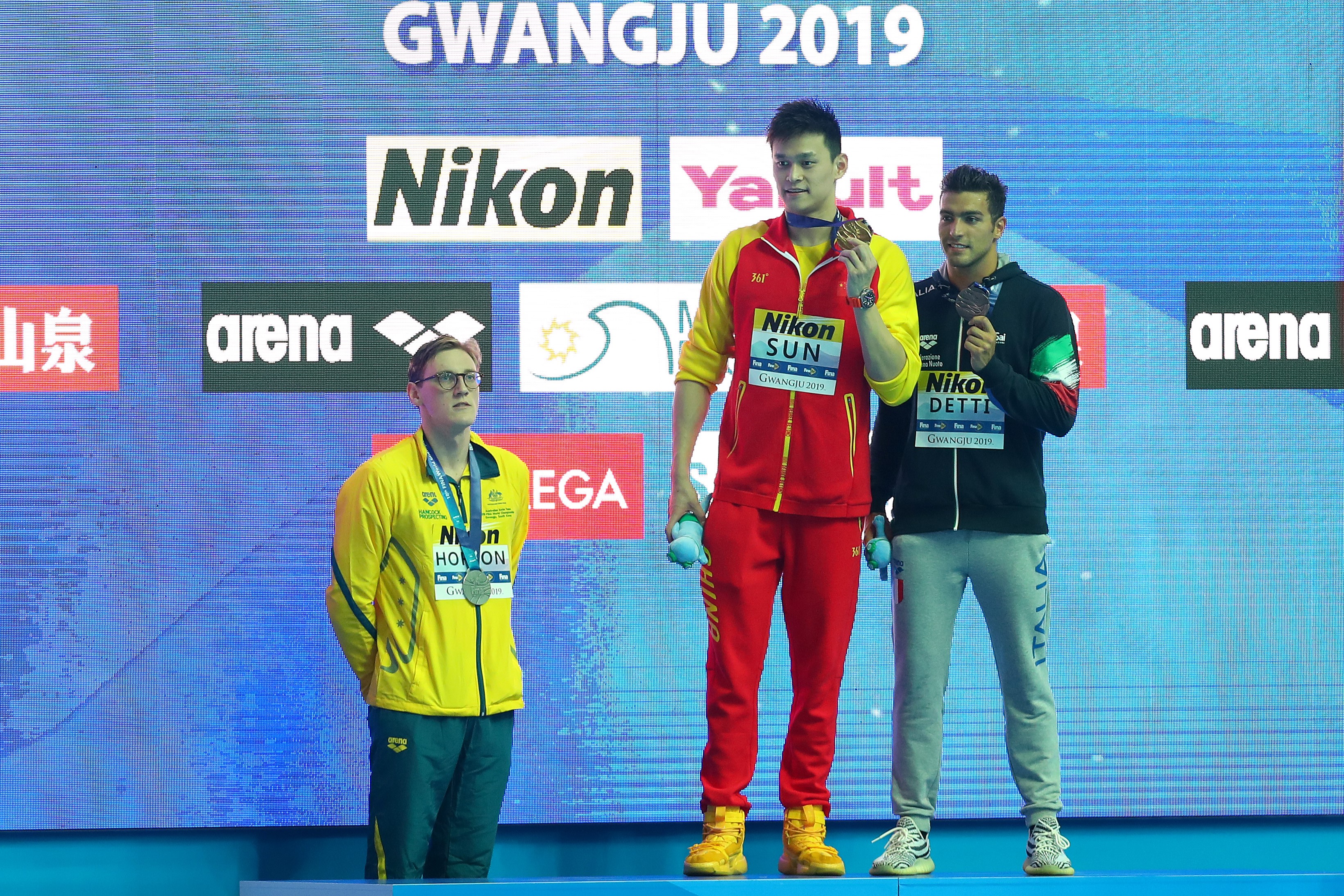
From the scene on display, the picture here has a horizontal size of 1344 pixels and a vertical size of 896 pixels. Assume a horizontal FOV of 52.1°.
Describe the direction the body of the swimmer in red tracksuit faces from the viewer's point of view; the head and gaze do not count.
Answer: toward the camera
